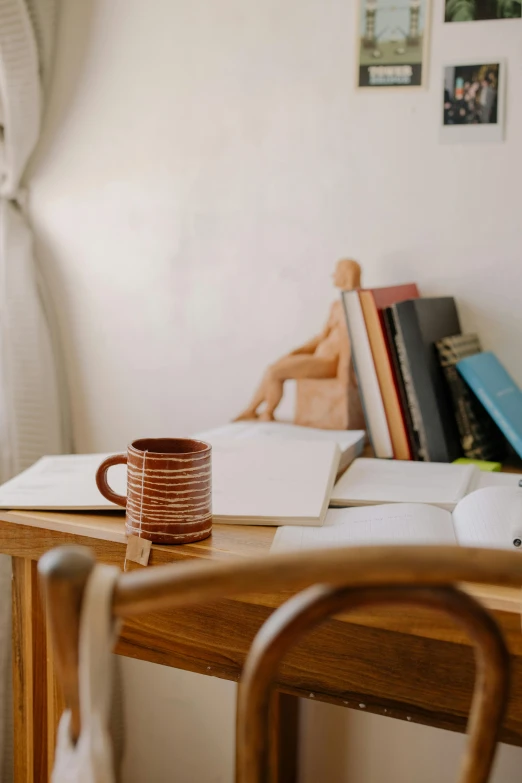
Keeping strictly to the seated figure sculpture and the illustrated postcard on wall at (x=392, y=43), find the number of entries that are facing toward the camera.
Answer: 1

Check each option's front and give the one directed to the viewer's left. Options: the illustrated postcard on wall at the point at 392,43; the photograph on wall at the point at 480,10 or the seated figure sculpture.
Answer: the seated figure sculpture

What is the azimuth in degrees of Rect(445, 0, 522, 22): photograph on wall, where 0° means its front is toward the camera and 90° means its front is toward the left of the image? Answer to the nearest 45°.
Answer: approximately 0°

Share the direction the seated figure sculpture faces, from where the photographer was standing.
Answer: facing to the left of the viewer

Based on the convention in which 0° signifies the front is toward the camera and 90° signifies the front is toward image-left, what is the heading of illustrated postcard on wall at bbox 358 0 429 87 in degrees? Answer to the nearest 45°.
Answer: approximately 0°

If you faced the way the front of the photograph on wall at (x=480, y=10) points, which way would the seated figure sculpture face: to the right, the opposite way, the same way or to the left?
to the right

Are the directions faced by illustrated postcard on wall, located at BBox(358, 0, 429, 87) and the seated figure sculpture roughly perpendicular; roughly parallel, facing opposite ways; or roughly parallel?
roughly perpendicular

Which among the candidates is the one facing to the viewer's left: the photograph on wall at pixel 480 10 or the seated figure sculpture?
the seated figure sculpture

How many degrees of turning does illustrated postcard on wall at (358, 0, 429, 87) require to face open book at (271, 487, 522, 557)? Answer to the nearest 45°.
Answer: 0° — it already faces it

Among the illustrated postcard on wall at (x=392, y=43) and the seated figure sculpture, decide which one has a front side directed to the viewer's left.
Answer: the seated figure sculpture

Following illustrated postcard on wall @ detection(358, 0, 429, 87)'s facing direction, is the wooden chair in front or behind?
in front

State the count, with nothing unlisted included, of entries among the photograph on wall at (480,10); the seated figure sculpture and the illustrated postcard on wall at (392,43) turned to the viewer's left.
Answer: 1
